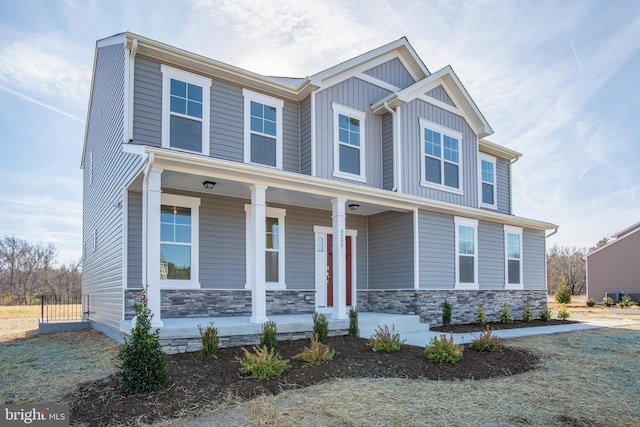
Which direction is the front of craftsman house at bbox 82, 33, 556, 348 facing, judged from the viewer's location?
facing the viewer and to the right of the viewer

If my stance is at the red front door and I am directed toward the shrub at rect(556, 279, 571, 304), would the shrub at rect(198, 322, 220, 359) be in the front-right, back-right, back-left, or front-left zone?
back-right

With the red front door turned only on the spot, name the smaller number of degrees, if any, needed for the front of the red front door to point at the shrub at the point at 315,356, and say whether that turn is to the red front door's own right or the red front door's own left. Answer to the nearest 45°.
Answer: approximately 45° to the red front door's own right

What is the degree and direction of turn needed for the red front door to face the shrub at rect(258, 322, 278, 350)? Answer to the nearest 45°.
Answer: approximately 45° to its right

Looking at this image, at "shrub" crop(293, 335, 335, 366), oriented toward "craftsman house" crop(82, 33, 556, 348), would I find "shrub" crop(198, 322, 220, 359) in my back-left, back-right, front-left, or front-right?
front-left

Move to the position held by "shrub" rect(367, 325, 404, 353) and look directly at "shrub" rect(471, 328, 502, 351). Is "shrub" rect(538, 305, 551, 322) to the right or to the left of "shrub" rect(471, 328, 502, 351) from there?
left

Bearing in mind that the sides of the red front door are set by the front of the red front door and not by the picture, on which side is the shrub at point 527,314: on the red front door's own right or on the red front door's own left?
on the red front door's own left

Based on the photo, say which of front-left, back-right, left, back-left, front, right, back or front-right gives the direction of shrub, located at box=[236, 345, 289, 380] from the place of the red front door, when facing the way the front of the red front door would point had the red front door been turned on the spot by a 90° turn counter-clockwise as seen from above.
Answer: back-right

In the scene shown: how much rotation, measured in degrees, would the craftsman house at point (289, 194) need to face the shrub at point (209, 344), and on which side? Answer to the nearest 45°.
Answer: approximately 45° to its right

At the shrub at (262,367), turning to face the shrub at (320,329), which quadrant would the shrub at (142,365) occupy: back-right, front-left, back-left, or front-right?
back-left

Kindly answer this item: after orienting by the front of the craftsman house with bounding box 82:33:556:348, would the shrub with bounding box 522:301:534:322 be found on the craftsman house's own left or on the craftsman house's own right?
on the craftsman house's own left
